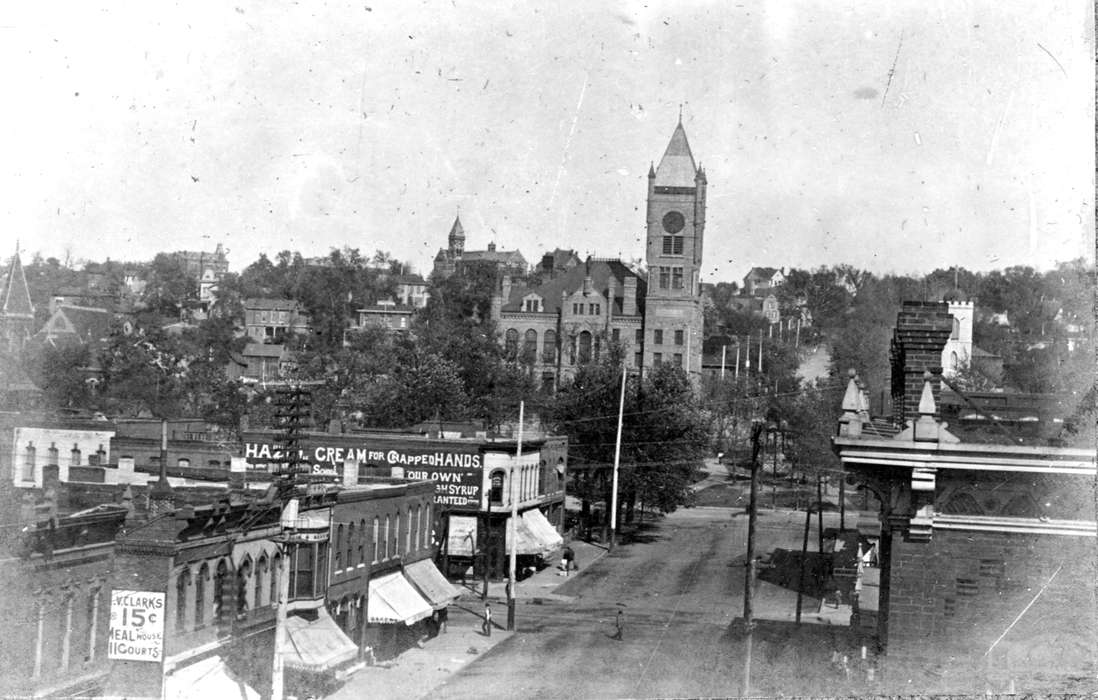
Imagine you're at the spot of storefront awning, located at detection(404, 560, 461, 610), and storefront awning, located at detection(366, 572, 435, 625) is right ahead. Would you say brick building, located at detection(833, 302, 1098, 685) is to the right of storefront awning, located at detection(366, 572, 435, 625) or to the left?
left

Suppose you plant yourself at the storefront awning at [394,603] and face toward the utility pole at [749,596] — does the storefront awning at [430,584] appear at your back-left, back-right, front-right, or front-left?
back-left

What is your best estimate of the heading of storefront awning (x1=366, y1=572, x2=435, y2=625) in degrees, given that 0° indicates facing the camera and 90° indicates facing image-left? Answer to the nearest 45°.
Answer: approximately 315°

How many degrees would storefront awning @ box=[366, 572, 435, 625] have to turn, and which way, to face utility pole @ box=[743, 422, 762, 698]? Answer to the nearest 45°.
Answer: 0° — it already faces it
